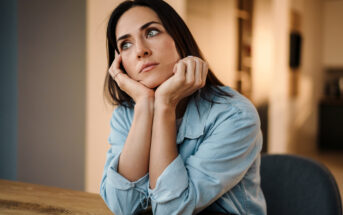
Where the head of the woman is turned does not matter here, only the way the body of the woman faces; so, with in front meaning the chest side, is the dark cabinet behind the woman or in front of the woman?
behind

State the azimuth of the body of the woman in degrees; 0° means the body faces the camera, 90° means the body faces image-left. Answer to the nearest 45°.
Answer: approximately 45°
